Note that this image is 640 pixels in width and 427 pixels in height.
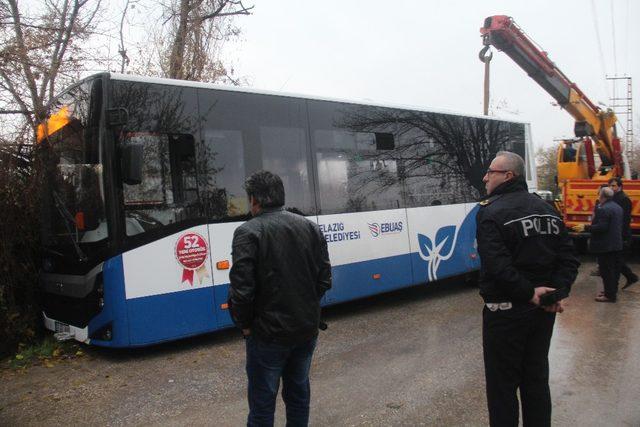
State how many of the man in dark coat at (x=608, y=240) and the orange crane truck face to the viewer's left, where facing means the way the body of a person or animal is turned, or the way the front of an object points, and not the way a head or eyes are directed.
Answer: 1

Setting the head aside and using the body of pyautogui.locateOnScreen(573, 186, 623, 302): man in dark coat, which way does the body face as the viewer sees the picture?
to the viewer's left

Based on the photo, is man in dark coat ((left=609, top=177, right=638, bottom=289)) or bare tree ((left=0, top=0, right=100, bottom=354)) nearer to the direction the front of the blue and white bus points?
the bare tree

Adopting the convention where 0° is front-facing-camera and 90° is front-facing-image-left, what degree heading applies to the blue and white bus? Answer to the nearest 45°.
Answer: approximately 45°

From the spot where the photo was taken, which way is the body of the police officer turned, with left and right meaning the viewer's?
facing away from the viewer and to the left of the viewer

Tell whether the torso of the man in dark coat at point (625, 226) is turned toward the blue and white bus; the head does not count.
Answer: yes

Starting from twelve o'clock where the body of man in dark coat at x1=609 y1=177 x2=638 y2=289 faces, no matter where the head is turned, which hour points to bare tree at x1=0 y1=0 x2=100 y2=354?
The bare tree is roughly at 12 o'clock from the man in dark coat.

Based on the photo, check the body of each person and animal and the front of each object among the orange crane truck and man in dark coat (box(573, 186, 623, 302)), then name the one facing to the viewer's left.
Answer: the man in dark coat

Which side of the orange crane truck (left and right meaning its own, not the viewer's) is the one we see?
back

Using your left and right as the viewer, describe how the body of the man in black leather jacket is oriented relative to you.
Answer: facing away from the viewer and to the left of the viewer

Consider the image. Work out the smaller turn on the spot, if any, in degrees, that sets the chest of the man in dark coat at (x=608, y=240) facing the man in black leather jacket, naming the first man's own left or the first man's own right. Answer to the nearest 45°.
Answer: approximately 90° to the first man's own left
